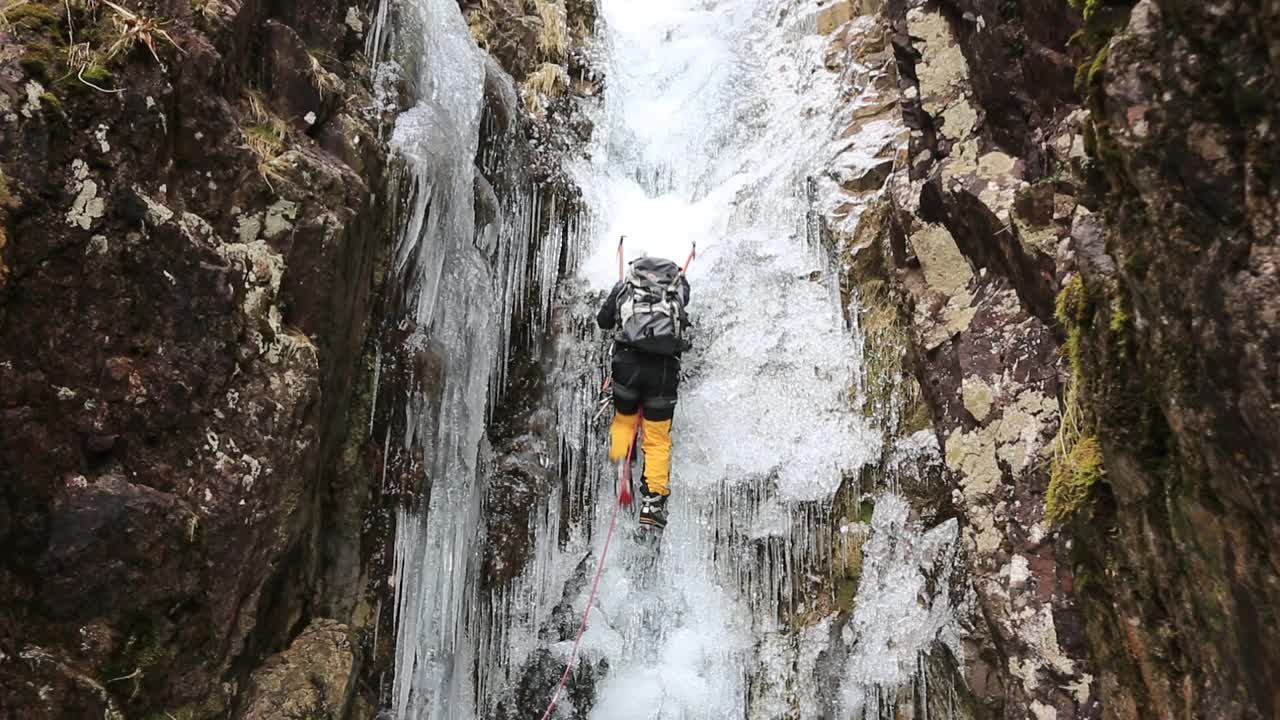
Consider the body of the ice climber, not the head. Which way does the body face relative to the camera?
away from the camera
